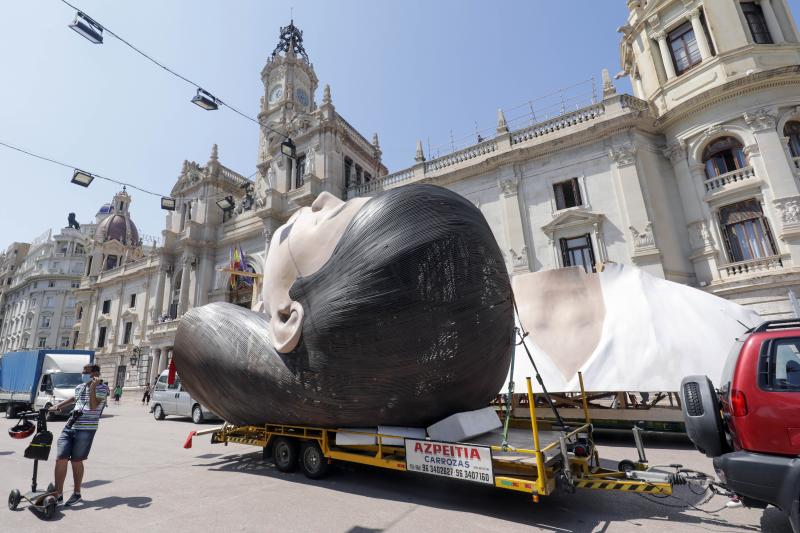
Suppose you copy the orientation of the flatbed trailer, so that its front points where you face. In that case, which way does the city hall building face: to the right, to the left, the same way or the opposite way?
to the right

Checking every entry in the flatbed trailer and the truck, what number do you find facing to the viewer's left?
0

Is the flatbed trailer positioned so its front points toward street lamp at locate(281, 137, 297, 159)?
no

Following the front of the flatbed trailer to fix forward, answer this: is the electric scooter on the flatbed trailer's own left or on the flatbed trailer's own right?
on the flatbed trailer's own right

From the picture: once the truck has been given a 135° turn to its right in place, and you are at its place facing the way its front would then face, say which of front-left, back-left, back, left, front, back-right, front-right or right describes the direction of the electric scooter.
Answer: left

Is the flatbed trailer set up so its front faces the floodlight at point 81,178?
no

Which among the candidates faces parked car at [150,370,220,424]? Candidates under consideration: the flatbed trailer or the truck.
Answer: the truck

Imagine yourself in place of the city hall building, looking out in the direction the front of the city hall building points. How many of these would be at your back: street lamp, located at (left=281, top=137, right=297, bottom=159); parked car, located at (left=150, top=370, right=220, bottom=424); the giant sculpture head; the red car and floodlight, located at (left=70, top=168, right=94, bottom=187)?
0

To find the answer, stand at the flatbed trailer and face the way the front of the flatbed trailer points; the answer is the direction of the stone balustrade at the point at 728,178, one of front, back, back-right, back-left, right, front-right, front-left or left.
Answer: left

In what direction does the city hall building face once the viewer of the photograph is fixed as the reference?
facing the viewer and to the left of the viewer

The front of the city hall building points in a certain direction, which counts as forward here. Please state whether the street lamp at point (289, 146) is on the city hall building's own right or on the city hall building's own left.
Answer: on the city hall building's own right

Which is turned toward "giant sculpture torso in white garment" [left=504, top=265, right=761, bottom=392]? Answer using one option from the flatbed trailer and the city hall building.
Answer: the city hall building

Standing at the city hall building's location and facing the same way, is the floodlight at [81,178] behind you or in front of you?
in front

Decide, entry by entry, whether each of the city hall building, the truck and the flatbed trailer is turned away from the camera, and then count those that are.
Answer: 0

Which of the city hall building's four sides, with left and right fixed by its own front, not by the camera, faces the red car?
front
